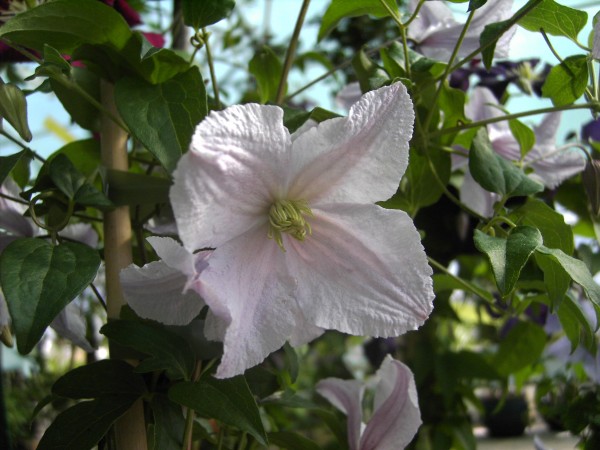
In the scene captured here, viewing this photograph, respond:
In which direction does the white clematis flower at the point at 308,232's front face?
toward the camera

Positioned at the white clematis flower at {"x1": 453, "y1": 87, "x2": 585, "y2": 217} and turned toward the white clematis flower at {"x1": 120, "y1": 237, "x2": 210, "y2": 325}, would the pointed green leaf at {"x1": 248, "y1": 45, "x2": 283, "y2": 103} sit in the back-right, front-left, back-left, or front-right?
front-right
